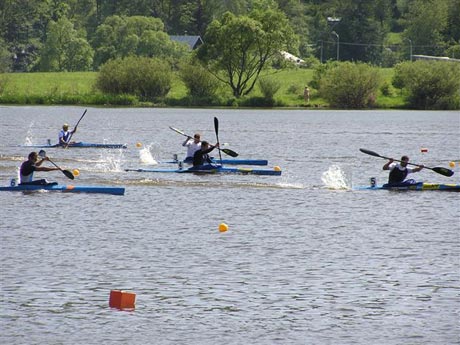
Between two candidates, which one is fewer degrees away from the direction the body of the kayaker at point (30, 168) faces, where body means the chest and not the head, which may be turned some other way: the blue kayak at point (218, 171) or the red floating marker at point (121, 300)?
the blue kayak

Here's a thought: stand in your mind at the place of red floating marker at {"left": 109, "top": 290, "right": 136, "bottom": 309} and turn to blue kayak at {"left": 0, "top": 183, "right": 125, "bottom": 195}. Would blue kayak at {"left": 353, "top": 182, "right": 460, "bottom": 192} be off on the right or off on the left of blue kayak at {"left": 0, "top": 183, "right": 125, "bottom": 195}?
right

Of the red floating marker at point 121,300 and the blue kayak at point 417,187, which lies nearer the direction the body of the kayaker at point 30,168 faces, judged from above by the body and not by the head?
the blue kayak

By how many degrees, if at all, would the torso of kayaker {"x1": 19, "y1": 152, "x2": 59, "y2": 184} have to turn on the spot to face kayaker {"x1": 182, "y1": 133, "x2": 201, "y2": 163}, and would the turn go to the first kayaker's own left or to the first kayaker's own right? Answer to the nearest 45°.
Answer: approximately 45° to the first kayaker's own left

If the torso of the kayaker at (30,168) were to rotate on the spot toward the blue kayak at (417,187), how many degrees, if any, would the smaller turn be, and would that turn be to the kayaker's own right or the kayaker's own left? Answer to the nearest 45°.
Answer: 0° — they already face it

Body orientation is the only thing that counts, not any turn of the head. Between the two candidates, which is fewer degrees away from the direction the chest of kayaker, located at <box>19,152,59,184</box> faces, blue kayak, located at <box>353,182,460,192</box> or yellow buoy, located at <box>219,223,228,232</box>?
the blue kayak

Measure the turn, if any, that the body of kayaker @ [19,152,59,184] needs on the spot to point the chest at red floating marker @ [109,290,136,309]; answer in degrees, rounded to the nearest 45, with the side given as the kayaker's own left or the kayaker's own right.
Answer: approximately 90° to the kayaker's own right

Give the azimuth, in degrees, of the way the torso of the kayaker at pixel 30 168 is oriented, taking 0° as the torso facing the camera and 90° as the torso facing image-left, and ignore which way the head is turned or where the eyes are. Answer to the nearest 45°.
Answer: approximately 270°
